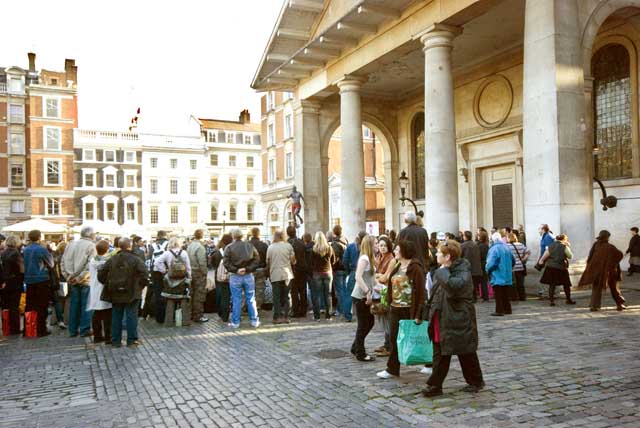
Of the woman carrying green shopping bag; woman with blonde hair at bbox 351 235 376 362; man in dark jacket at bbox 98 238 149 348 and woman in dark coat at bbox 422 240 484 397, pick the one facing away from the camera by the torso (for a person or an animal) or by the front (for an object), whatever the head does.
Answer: the man in dark jacket

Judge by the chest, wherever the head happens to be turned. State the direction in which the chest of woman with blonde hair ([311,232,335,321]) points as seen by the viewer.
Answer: away from the camera

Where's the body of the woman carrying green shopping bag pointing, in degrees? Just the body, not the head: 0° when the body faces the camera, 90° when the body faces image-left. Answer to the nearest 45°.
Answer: approximately 45°

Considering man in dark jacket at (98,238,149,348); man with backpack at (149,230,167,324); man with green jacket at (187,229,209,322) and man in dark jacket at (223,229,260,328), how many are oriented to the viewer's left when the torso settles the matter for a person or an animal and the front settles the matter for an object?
0

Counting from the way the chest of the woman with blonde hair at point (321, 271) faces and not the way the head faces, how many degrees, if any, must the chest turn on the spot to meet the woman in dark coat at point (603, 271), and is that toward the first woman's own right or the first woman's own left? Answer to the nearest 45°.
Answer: approximately 90° to the first woman's own right

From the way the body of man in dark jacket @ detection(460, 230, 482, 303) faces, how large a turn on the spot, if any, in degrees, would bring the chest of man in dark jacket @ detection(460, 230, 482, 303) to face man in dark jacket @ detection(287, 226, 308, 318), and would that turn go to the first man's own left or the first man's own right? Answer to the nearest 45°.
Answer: approximately 45° to the first man's own left

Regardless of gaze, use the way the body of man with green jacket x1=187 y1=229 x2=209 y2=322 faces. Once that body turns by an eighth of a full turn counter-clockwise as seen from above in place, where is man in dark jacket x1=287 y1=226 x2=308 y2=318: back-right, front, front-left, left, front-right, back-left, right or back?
right

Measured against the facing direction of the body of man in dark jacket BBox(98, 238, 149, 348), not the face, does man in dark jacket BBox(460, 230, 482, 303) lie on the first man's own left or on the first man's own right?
on the first man's own right

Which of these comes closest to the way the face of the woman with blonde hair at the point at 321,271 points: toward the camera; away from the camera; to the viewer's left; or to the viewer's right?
away from the camera

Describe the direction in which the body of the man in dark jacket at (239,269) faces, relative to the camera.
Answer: away from the camera

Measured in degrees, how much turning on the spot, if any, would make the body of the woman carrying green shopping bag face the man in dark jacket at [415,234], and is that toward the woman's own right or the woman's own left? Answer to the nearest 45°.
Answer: approximately 135° to the woman's own right

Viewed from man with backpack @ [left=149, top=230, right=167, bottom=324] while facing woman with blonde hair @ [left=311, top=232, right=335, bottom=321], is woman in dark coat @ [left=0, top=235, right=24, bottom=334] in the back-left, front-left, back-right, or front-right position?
back-right

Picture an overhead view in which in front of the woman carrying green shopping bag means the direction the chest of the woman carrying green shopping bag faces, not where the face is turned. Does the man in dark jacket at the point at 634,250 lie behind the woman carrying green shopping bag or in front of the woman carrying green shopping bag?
behind

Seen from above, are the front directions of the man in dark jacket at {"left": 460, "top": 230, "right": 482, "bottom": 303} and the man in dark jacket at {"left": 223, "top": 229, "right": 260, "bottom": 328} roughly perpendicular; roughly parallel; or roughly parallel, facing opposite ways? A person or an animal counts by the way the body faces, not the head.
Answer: roughly parallel
